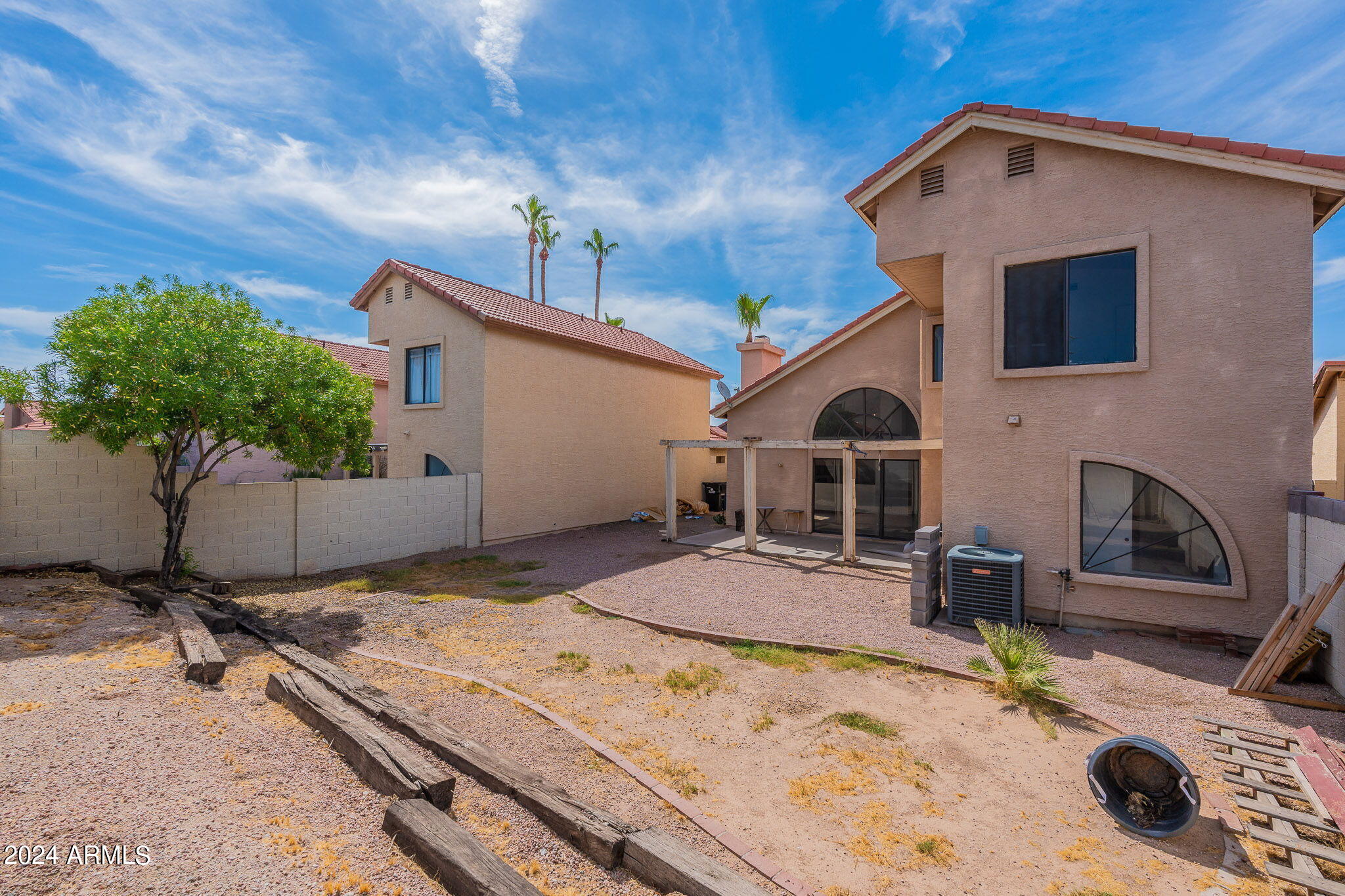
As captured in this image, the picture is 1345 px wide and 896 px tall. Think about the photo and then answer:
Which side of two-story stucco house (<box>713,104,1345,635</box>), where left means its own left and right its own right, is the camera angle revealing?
back

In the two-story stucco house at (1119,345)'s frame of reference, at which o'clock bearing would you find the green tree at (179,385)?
The green tree is roughly at 8 o'clock from the two-story stucco house.

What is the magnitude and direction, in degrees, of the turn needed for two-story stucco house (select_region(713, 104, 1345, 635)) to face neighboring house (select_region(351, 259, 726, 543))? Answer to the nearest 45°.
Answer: approximately 90° to its left

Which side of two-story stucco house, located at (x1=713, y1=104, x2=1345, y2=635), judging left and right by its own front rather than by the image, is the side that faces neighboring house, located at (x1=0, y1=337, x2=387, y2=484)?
left

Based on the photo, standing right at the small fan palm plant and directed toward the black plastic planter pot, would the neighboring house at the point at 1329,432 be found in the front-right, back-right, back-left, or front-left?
back-left

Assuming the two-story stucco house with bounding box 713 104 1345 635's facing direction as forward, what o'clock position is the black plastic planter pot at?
The black plastic planter pot is roughly at 6 o'clock from the two-story stucco house.

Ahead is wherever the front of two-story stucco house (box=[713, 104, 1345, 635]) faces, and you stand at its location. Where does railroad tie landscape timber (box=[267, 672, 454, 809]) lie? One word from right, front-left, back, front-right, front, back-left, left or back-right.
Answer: back-left

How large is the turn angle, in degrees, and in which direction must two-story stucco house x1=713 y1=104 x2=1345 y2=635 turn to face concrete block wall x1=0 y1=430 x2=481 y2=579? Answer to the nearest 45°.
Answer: approximately 90° to its left
